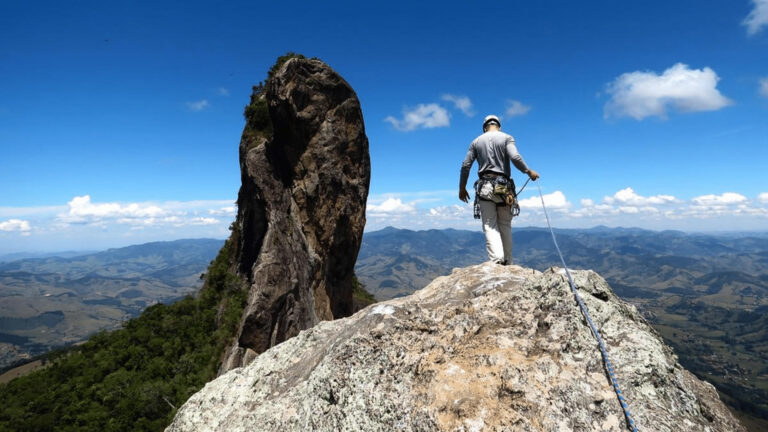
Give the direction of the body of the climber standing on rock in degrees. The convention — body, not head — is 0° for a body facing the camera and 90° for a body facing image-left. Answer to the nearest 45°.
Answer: approximately 180°

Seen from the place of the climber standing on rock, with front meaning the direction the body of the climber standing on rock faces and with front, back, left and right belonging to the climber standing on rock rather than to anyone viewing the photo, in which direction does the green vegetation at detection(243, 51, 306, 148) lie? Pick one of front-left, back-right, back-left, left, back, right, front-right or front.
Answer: front-left

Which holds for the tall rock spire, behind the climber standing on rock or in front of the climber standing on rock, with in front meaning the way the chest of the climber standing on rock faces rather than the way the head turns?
in front
